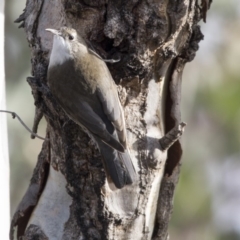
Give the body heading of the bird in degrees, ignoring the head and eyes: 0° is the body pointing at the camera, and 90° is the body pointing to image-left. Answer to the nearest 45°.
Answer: approximately 135°
